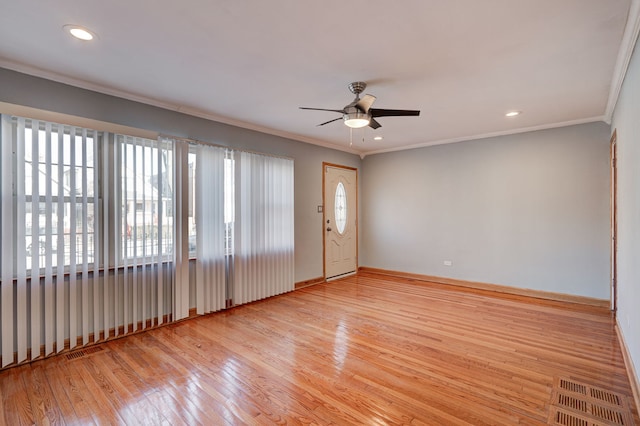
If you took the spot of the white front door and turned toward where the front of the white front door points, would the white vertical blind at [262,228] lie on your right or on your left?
on your right

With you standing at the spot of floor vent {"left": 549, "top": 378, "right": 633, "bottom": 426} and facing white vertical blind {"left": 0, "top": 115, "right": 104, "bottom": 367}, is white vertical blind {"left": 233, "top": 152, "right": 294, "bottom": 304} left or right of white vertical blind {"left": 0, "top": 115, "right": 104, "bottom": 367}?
right

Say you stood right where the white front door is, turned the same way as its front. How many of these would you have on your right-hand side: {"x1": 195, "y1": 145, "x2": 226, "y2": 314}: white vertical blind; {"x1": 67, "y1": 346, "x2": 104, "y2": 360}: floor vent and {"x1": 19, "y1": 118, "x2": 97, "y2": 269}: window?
3

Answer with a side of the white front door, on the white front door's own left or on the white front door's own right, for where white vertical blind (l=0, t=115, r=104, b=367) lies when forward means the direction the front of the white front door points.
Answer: on the white front door's own right

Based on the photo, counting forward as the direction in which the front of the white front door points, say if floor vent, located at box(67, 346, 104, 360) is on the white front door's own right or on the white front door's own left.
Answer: on the white front door's own right

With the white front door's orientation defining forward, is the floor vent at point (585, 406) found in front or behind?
in front

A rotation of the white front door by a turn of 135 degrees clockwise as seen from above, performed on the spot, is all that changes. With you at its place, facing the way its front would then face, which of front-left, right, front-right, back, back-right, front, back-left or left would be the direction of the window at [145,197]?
front-left

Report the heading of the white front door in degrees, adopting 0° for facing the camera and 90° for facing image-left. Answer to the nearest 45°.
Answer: approximately 315°

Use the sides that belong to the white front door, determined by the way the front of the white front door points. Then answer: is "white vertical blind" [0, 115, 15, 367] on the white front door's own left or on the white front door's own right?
on the white front door's own right

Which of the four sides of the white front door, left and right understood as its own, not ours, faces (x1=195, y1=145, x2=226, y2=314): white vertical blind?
right

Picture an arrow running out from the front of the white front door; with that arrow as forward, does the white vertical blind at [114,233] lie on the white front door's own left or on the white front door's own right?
on the white front door's own right
